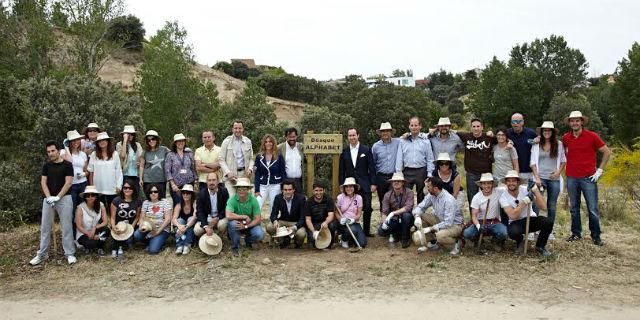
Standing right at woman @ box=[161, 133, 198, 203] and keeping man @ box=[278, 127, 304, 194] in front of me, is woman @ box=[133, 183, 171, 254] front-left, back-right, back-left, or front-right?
back-right

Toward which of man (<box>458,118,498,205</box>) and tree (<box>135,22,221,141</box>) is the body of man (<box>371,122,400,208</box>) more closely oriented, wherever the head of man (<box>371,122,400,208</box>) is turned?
the man

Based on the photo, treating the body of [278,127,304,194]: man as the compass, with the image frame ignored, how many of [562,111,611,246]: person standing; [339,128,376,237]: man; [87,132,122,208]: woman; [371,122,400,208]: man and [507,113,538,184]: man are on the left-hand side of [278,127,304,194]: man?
4

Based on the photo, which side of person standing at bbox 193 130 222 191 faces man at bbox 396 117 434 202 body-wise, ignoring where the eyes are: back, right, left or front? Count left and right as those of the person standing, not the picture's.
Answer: left

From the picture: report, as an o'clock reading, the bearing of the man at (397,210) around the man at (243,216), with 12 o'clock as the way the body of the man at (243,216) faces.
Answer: the man at (397,210) is roughly at 9 o'clock from the man at (243,216).

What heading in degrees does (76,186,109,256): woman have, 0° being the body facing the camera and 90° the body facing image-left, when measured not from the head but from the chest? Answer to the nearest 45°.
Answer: approximately 0°

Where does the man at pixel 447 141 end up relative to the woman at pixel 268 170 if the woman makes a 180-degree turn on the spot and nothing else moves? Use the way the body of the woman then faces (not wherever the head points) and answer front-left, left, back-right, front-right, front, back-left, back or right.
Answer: right

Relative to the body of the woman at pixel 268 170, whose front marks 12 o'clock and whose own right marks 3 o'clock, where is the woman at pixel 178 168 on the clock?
the woman at pixel 178 168 is roughly at 3 o'clock from the woman at pixel 268 170.

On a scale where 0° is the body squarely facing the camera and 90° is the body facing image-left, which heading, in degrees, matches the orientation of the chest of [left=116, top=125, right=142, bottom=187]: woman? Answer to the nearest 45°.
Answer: approximately 0°

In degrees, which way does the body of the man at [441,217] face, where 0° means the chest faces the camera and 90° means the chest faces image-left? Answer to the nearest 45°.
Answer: approximately 45°

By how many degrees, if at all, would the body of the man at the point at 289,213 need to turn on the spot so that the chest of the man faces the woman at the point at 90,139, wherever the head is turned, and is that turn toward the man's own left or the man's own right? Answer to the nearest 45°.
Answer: approximately 90° to the man's own right
